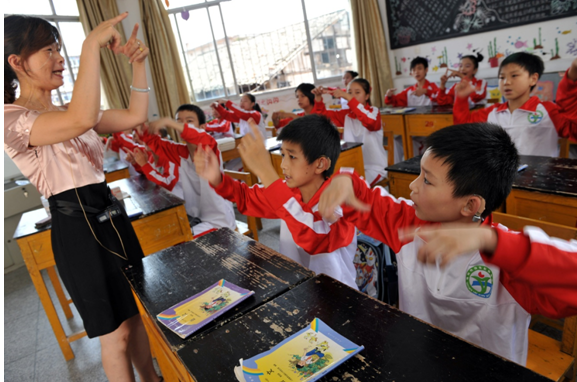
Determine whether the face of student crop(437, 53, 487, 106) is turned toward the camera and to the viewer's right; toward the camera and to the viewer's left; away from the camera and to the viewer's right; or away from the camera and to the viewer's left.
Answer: toward the camera and to the viewer's left

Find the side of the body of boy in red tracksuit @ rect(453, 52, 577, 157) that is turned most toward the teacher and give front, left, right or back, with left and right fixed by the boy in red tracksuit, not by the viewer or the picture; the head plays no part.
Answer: front

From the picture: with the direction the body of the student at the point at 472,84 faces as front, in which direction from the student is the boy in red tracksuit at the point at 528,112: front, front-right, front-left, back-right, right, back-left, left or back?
front-left

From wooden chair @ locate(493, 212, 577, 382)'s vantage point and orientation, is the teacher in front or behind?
in front

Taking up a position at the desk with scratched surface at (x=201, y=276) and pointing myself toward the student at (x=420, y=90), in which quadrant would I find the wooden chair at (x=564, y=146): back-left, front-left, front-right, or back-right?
front-right

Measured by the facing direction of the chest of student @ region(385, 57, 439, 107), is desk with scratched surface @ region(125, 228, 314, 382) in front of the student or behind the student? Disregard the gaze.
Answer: in front

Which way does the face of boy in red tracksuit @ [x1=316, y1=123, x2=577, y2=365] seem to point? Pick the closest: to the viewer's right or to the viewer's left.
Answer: to the viewer's left

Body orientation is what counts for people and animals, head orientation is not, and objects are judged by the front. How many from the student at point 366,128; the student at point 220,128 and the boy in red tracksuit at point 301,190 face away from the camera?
0

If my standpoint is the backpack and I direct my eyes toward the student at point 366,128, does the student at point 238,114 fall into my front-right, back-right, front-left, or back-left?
front-left

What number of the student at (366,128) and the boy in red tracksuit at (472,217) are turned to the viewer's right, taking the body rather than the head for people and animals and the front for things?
0

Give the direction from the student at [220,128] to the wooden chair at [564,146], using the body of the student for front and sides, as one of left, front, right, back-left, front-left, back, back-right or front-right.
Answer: back-left

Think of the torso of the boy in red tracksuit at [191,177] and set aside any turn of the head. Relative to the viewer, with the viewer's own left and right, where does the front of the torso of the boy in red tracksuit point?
facing the viewer and to the left of the viewer

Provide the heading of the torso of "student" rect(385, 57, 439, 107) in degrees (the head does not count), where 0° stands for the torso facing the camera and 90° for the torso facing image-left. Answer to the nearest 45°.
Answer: approximately 45°

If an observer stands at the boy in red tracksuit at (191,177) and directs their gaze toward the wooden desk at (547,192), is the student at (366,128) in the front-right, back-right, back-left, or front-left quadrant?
front-left
